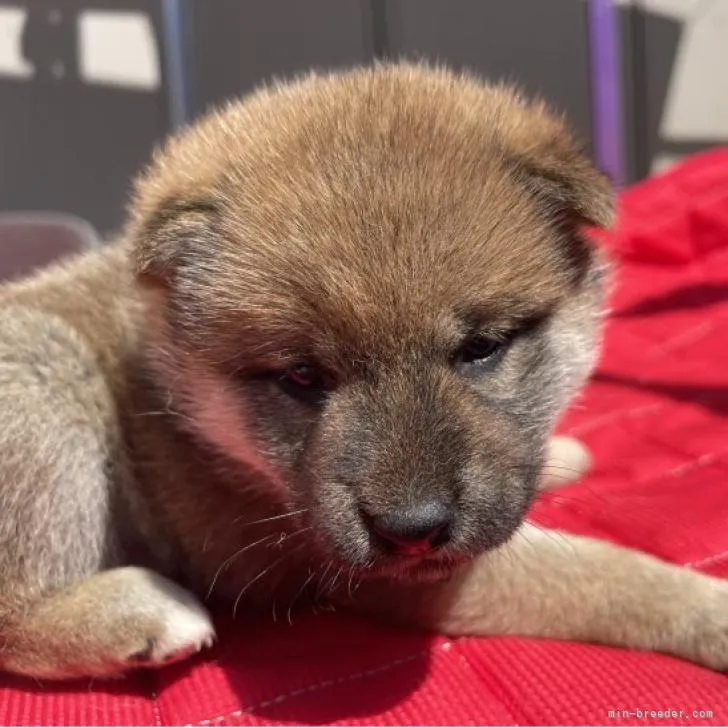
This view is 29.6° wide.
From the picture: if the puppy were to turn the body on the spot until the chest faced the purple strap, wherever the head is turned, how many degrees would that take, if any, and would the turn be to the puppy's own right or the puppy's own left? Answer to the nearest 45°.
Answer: approximately 135° to the puppy's own left

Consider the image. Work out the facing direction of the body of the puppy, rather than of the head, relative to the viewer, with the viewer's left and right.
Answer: facing the viewer and to the right of the viewer
